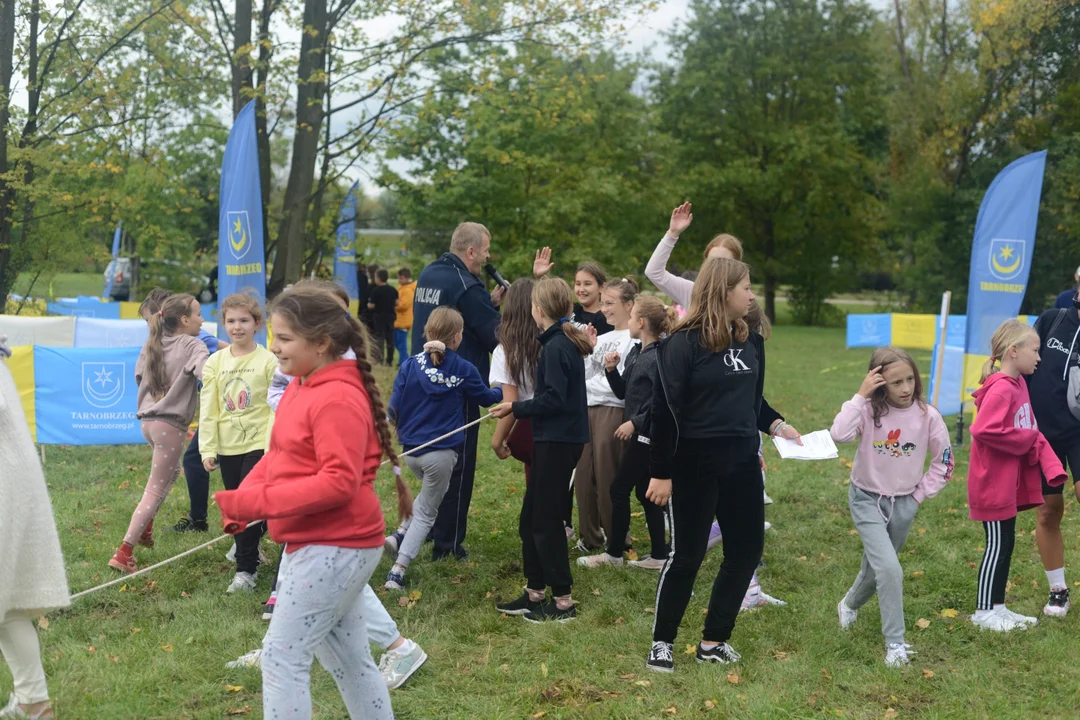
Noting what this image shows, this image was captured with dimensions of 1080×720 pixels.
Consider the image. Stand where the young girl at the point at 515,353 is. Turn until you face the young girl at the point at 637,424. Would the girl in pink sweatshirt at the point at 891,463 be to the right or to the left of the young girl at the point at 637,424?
right

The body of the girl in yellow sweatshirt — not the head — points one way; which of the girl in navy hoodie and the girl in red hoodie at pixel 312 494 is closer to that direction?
the girl in red hoodie

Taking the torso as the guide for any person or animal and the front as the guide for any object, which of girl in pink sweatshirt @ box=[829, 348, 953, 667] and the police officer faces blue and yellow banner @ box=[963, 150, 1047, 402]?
the police officer

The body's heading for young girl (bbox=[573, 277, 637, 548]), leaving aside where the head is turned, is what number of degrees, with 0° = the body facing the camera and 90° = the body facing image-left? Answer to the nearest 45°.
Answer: approximately 45°

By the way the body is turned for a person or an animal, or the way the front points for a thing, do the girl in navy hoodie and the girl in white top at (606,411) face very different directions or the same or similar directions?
very different directions

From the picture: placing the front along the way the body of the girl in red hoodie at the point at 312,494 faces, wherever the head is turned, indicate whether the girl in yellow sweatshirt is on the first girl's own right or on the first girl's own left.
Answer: on the first girl's own right

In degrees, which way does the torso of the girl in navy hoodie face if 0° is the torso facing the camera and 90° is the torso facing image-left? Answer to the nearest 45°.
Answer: approximately 225°

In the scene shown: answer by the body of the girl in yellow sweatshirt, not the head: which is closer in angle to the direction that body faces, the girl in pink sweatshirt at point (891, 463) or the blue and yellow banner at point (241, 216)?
the girl in pink sweatshirt

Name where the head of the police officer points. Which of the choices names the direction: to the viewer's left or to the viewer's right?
to the viewer's right

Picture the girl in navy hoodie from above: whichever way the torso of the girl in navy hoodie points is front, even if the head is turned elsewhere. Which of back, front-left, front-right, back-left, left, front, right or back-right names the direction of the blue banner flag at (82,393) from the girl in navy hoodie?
left
